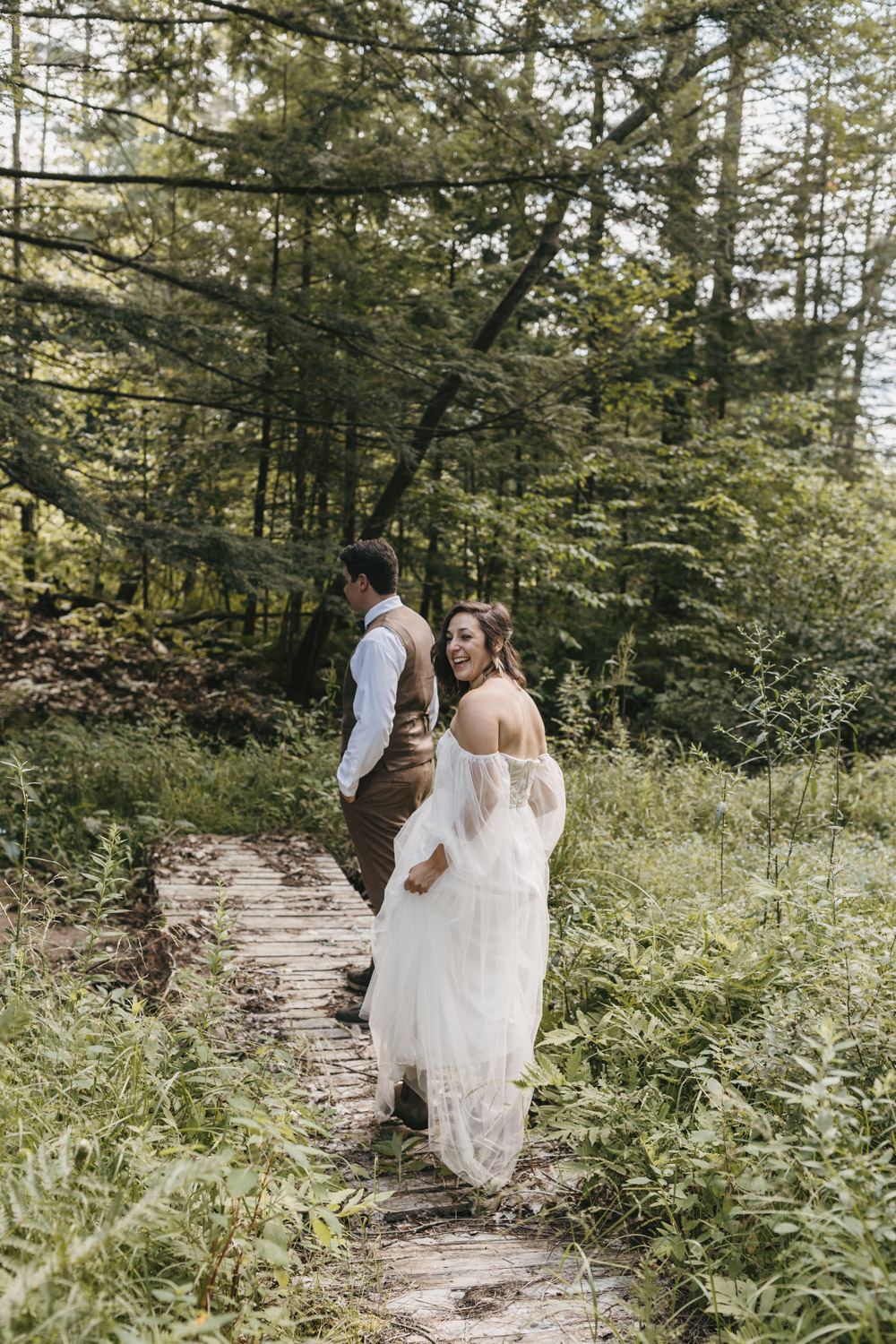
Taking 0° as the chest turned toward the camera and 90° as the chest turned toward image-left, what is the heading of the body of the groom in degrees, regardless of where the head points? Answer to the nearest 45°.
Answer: approximately 135°

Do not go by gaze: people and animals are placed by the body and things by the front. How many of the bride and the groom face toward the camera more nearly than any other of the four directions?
0

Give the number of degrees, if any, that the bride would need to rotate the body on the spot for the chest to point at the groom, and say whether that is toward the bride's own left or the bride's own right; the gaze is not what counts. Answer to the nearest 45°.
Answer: approximately 45° to the bride's own right

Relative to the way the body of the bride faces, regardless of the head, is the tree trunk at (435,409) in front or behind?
in front

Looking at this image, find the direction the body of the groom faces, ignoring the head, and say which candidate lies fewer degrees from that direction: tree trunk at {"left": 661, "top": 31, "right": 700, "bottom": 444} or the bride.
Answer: the tree trunk

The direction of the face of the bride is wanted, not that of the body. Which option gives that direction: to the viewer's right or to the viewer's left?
to the viewer's left

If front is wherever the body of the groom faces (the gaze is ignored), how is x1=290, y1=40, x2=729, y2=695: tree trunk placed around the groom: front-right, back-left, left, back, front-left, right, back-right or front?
front-right

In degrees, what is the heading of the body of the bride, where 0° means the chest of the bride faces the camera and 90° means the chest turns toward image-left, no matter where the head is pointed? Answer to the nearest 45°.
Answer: approximately 135°

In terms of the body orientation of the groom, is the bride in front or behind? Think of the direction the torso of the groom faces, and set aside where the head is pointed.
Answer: behind
